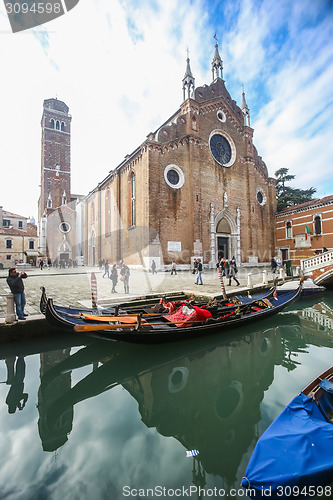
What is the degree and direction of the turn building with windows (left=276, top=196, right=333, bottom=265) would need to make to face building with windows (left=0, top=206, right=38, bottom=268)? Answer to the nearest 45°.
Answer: approximately 45° to its right

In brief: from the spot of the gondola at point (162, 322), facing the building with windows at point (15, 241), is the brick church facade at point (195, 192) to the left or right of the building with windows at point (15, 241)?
right

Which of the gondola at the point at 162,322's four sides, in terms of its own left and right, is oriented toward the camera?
right

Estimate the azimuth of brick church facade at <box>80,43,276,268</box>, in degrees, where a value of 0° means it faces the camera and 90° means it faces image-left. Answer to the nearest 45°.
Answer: approximately 315°

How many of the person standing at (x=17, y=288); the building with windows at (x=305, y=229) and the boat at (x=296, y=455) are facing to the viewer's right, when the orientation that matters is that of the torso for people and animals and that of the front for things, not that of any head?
1

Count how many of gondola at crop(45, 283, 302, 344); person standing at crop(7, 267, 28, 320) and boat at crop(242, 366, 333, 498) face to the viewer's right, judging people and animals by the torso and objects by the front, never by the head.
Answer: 2

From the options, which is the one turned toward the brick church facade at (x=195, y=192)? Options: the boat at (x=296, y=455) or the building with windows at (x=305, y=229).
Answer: the building with windows

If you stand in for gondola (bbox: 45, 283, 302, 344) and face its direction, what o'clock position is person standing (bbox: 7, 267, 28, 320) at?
The person standing is roughly at 6 o'clock from the gondola.

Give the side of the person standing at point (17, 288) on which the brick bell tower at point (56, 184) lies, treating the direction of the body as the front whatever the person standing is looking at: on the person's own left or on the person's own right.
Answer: on the person's own left

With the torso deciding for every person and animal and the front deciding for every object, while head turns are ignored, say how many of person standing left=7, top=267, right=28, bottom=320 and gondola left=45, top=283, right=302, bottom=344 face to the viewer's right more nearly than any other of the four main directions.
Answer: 2

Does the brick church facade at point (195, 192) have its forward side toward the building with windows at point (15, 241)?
no

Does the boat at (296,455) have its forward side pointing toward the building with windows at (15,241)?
no

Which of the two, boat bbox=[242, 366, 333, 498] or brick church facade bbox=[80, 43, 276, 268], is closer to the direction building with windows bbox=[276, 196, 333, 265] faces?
the brick church facade

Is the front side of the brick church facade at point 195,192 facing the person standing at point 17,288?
no

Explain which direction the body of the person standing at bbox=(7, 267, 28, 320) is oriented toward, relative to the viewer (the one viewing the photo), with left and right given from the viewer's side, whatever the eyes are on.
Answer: facing to the right of the viewer

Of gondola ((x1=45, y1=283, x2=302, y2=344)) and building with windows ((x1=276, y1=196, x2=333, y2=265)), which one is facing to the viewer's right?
the gondola
